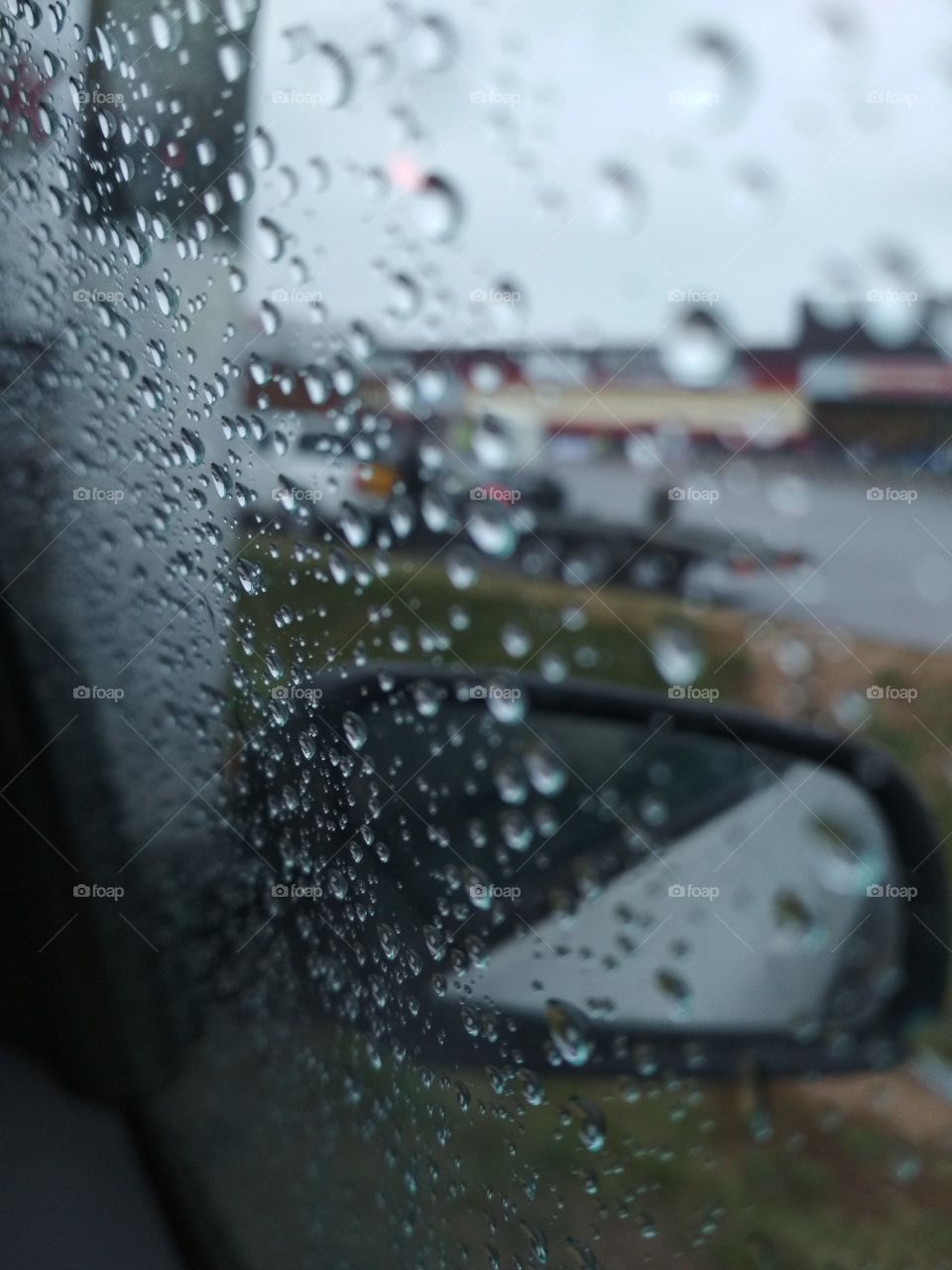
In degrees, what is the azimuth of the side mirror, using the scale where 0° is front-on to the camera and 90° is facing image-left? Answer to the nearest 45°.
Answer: approximately 0°
